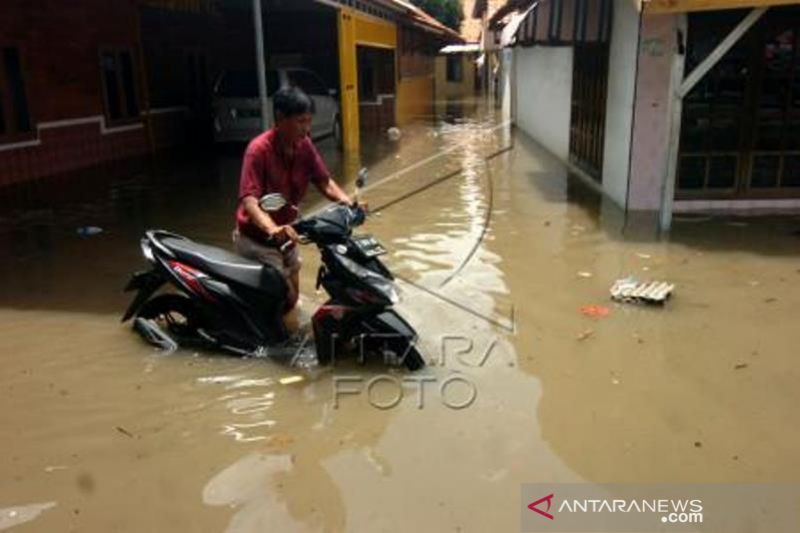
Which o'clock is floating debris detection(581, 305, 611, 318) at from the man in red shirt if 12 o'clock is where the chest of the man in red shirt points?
The floating debris is roughly at 10 o'clock from the man in red shirt.

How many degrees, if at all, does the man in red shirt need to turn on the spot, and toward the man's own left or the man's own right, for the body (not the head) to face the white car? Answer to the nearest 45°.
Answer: approximately 135° to the man's own left

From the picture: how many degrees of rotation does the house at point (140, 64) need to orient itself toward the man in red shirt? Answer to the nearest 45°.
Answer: approximately 45° to its right

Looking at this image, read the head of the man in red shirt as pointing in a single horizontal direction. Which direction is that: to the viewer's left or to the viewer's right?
to the viewer's right

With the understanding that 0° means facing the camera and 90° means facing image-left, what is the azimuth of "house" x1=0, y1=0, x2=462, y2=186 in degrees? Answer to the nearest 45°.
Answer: approximately 315°

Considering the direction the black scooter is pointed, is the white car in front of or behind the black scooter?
behind

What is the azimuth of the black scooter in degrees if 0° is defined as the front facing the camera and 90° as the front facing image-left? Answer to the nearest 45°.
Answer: approximately 315°

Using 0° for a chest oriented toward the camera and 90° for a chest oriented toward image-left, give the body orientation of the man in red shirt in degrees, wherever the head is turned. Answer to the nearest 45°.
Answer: approximately 315°

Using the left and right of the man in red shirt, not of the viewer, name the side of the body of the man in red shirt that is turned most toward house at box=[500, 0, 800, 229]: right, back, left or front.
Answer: left

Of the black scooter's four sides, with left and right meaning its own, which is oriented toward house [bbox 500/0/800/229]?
left

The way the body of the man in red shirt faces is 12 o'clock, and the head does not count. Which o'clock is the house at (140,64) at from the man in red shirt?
The house is roughly at 7 o'clock from the man in red shirt.

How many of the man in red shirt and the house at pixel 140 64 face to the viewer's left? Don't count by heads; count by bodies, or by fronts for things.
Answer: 0

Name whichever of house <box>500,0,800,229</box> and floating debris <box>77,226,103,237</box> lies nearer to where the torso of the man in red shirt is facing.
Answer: the house

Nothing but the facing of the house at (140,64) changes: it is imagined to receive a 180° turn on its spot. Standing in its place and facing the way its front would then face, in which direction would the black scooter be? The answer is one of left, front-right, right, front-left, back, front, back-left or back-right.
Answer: back-left
